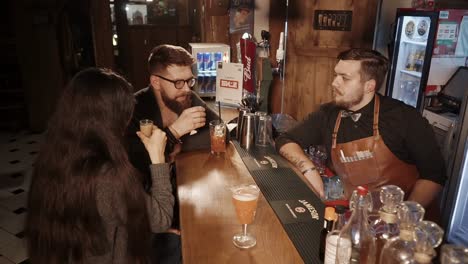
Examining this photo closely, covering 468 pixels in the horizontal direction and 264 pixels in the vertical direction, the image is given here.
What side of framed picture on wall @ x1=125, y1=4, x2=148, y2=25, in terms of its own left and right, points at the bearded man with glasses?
front

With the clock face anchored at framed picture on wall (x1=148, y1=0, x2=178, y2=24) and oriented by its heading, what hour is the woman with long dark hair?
The woman with long dark hair is roughly at 12 o'clock from the framed picture on wall.

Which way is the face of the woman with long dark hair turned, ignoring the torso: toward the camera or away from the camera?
away from the camera

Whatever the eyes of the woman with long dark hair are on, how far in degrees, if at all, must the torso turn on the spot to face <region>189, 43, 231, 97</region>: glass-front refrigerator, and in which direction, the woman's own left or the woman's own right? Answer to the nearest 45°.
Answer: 0° — they already face it

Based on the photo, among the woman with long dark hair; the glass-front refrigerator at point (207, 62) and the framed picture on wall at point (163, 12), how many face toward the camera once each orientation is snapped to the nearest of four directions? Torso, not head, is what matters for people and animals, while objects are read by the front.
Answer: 2

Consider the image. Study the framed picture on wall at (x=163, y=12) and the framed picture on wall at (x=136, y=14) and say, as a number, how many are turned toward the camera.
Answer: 2

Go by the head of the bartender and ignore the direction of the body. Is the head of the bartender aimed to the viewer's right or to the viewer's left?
to the viewer's left

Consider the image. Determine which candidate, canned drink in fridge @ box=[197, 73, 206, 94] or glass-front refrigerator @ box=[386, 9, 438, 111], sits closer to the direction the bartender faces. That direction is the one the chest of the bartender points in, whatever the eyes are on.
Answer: the canned drink in fridge

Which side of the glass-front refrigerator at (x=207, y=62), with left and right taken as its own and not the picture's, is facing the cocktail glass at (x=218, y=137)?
front

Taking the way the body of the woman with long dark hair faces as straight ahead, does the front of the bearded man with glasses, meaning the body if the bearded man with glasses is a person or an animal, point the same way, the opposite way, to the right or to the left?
to the right

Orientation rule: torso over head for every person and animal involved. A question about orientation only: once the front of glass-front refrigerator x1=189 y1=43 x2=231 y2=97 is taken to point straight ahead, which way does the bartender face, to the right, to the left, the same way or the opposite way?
to the right
